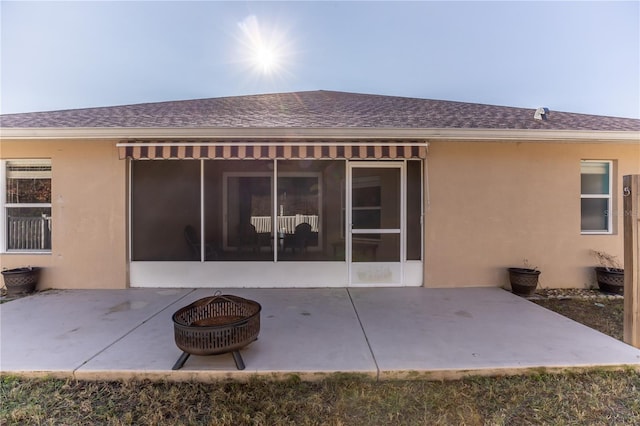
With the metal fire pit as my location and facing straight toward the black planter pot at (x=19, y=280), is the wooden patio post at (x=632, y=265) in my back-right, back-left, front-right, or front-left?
back-right

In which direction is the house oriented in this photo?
away from the camera

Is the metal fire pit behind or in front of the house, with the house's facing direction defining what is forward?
behind

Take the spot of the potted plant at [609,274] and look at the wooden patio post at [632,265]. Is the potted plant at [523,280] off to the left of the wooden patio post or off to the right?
right

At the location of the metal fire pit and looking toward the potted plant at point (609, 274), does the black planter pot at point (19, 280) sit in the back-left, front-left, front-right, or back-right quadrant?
back-left
